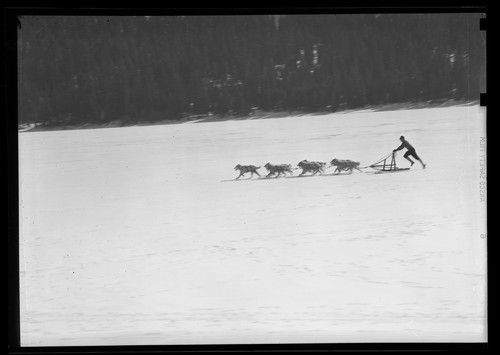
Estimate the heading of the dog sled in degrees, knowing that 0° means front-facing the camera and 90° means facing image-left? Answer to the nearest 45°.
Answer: approximately 90°

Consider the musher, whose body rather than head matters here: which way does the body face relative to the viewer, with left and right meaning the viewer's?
facing to the left of the viewer

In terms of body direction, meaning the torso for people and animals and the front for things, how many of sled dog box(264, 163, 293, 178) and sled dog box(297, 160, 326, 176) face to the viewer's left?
2

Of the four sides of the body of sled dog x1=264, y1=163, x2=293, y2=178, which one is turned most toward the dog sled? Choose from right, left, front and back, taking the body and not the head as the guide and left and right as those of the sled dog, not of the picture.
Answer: back

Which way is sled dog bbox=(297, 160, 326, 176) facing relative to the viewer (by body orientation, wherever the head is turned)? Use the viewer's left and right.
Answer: facing to the left of the viewer

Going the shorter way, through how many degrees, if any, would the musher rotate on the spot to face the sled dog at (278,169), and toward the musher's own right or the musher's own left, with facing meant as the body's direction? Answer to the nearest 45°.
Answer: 0° — they already face it

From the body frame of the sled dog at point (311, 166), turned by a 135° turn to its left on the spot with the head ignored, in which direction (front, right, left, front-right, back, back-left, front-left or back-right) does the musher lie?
front-left

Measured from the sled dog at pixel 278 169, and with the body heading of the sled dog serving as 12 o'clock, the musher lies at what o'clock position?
The musher is roughly at 6 o'clock from the sled dog.

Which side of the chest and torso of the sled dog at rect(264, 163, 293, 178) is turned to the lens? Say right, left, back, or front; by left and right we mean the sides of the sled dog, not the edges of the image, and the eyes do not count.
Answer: left
